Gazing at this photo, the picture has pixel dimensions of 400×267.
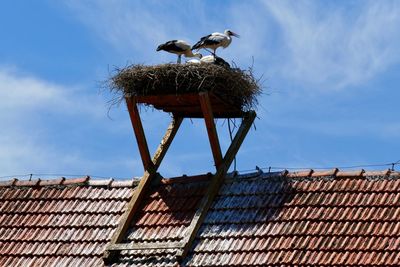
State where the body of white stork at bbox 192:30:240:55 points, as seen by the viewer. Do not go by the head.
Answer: to the viewer's right

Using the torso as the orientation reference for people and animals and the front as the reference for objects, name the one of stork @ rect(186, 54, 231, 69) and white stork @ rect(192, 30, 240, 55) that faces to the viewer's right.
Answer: the white stork

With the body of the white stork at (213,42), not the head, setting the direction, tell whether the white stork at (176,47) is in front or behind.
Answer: behind

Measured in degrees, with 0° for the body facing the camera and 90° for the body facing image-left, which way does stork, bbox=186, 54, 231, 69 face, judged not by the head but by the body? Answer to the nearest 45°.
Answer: approximately 90°
